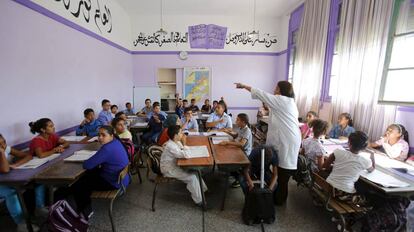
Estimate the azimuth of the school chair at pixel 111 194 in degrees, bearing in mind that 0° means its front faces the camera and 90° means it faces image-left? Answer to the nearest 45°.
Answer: approximately 90°

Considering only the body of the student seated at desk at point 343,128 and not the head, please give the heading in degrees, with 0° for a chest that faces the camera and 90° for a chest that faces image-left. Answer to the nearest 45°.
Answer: approximately 45°

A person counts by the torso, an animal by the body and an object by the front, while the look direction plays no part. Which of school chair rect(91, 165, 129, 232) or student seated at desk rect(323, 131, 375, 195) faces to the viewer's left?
the school chair

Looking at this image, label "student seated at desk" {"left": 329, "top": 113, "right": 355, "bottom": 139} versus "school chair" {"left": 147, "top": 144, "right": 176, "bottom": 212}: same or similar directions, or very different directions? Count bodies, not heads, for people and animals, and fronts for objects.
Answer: very different directions

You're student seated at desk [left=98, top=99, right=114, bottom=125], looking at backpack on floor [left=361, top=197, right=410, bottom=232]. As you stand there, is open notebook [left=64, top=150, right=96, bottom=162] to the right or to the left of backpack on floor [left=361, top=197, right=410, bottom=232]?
right

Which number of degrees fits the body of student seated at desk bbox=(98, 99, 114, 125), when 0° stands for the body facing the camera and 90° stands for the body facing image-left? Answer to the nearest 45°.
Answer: approximately 315°

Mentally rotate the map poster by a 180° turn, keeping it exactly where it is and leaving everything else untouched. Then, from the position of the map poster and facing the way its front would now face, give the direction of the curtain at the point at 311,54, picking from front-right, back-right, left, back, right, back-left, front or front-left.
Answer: back-right

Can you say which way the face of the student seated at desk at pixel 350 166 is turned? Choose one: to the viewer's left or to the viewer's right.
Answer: to the viewer's left

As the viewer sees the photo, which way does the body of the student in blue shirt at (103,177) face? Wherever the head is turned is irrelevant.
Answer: to the viewer's left

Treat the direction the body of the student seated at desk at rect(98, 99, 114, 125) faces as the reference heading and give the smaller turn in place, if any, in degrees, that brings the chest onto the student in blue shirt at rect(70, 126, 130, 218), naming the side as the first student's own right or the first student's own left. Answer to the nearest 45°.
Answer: approximately 45° to the first student's own right

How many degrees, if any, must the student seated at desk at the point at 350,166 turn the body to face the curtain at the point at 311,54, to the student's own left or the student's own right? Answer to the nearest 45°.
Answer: approximately 45° to the student's own left

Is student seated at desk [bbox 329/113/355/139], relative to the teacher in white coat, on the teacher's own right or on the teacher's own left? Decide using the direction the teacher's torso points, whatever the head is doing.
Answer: on the teacher's own right
